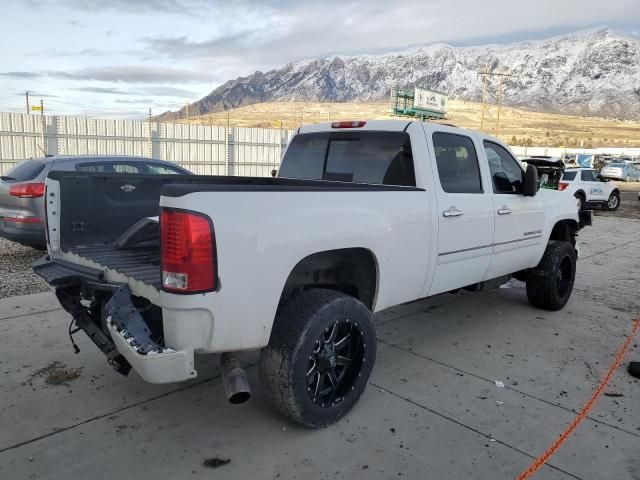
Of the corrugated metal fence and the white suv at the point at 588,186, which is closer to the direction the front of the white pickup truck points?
the white suv

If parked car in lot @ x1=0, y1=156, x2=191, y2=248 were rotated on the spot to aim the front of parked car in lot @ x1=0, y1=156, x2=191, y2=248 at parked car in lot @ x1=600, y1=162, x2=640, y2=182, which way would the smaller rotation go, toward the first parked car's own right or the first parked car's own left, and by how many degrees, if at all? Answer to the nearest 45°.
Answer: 0° — it already faces it

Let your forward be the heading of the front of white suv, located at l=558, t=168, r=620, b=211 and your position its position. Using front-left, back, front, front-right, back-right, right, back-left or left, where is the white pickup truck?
back-right

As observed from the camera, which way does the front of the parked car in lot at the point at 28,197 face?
facing away from the viewer and to the right of the viewer

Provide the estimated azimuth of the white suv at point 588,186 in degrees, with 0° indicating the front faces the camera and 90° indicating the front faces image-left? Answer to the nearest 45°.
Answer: approximately 225°

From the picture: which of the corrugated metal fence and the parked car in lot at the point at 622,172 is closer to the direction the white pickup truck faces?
the parked car in lot

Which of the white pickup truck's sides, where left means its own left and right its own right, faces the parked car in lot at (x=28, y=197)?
left

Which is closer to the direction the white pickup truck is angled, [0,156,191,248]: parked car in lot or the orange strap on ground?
the orange strap on ground

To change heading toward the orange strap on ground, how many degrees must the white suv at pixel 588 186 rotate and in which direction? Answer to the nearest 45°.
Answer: approximately 135° to its right

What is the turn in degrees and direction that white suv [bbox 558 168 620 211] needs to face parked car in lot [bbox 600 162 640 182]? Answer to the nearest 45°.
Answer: approximately 45° to its left
